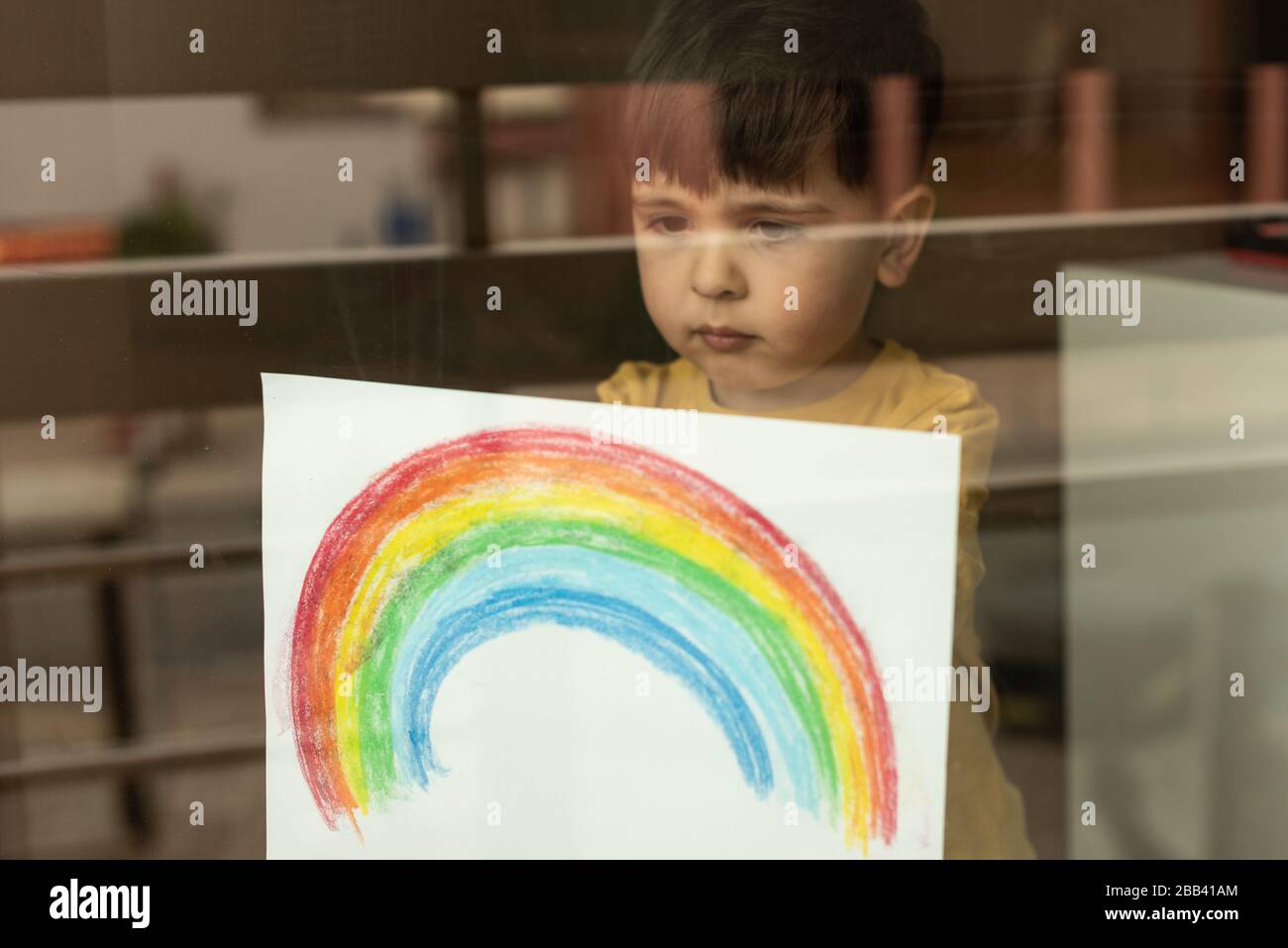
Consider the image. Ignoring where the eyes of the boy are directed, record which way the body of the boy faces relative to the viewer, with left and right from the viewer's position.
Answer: facing the viewer and to the left of the viewer
